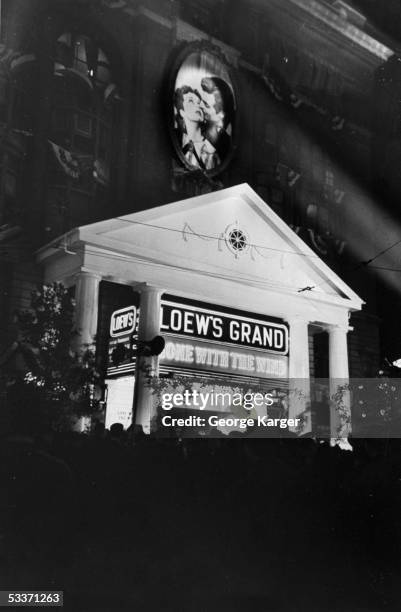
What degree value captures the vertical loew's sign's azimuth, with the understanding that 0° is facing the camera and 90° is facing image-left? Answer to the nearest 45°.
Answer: approximately 45°
